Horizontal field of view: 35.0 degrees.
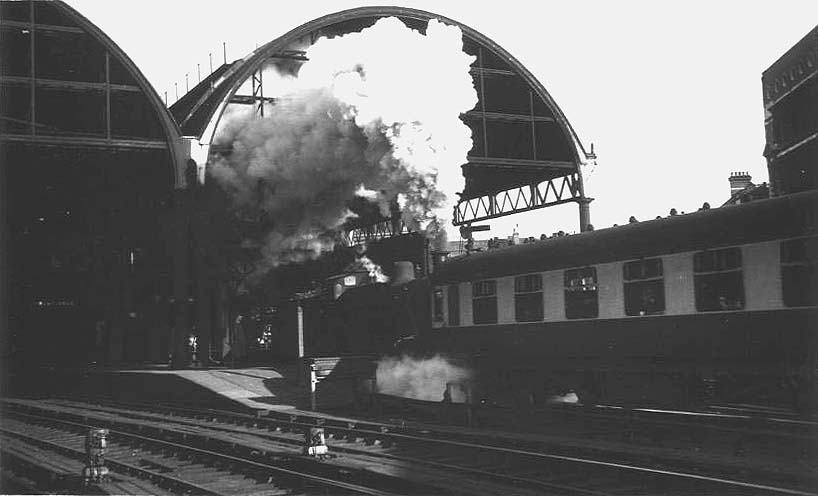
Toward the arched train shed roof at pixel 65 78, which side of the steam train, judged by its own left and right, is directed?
front

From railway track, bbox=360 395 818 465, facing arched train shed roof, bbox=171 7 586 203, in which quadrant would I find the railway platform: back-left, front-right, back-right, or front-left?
front-left

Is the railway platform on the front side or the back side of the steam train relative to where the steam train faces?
on the front side

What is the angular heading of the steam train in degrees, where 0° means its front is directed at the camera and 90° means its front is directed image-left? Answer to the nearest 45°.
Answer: approximately 135°

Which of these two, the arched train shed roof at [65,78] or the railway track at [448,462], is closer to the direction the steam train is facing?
the arched train shed roof

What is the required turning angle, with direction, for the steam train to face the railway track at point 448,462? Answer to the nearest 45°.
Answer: approximately 90° to its left

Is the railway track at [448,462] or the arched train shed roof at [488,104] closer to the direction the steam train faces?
the arched train shed roof
